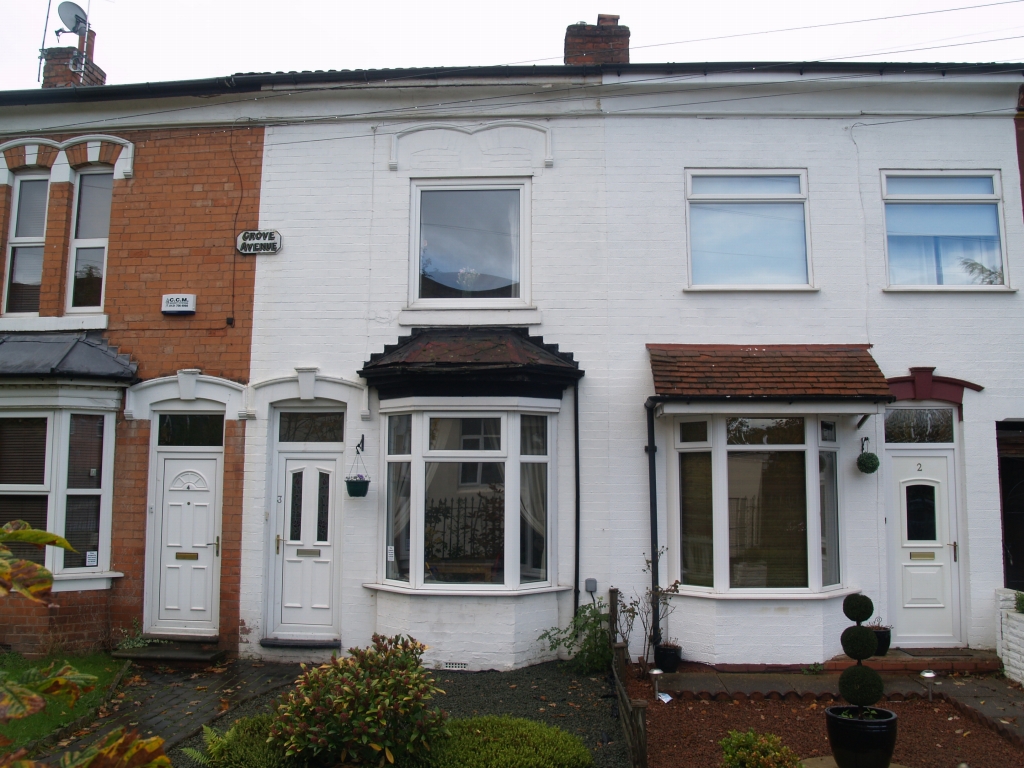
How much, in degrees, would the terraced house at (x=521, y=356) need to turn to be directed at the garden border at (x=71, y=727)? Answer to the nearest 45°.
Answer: approximately 45° to its right

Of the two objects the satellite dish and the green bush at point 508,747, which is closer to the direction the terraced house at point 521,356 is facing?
the green bush

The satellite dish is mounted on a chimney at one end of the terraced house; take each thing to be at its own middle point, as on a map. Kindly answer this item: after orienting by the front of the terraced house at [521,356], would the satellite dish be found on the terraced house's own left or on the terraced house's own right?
on the terraced house's own right

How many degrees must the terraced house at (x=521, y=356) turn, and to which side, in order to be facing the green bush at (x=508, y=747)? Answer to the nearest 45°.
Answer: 0° — it already faces it

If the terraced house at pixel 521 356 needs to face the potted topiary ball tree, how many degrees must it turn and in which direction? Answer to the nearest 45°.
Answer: approximately 45° to its left

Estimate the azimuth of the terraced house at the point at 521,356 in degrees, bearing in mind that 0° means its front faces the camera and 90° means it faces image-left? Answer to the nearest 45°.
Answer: approximately 0°
